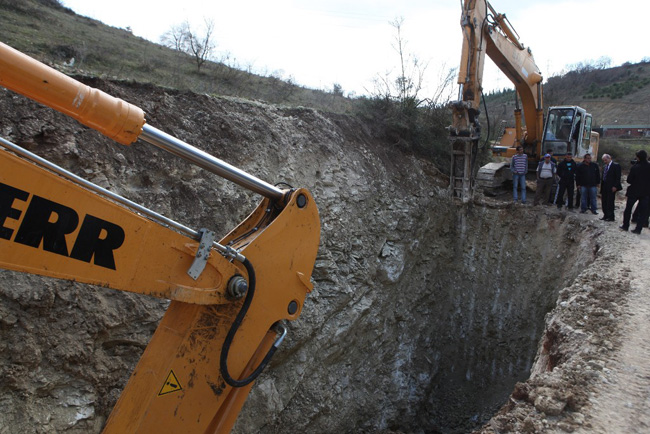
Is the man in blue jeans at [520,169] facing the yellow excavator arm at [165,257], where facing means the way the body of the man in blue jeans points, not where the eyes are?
yes

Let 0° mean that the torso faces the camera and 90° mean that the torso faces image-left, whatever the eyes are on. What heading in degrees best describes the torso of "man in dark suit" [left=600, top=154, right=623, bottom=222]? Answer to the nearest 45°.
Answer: approximately 45°

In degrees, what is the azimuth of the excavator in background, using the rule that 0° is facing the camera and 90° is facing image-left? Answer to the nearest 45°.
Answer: approximately 45°

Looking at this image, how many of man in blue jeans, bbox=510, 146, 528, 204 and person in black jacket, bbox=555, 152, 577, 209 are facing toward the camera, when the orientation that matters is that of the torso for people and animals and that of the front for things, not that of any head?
2

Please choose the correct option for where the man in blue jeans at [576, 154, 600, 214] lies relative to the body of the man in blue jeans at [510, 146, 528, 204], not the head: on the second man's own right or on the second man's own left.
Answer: on the second man's own left

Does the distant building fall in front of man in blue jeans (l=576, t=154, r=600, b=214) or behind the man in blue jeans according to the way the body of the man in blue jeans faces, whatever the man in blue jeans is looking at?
behind

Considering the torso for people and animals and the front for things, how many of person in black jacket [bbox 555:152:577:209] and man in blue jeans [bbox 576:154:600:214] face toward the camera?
2

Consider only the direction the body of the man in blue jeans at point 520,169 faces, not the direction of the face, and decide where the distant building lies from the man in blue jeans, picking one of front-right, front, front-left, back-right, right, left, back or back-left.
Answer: back

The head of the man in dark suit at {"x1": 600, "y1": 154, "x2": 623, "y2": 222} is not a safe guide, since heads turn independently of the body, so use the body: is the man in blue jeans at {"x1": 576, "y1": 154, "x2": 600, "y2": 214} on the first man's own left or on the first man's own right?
on the first man's own right

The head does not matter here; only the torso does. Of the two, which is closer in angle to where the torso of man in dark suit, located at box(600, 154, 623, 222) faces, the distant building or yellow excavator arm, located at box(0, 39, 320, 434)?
the yellow excavator arm
